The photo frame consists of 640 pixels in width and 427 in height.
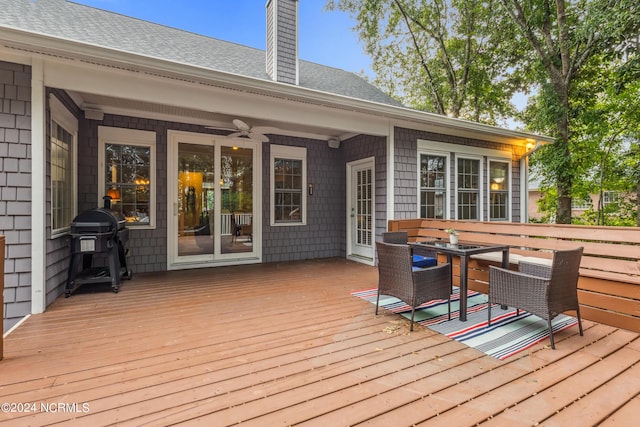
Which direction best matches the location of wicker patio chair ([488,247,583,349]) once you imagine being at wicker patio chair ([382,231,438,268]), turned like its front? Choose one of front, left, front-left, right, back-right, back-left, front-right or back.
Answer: front

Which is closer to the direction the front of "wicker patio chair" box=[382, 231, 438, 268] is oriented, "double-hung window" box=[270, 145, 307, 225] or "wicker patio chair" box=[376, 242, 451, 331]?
the wicker patio chair

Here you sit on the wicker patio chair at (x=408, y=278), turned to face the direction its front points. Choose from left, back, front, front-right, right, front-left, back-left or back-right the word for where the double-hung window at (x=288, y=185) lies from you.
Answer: left

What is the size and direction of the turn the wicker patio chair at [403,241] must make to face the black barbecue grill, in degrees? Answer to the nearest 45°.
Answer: approximately 90° to its right

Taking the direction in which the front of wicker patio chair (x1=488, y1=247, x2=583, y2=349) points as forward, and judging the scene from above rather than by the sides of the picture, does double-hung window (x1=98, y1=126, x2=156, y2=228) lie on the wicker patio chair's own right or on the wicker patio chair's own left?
on the wicker patio chair's own left

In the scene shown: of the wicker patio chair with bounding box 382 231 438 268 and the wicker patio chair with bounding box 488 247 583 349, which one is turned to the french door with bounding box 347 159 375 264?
the wicker patio chair with bounding box 488 247 583 349

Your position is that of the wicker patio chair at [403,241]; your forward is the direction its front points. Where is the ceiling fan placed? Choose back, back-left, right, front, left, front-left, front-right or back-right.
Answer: back-right

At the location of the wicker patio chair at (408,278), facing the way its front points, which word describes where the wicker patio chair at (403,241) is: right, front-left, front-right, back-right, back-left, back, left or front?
front-left

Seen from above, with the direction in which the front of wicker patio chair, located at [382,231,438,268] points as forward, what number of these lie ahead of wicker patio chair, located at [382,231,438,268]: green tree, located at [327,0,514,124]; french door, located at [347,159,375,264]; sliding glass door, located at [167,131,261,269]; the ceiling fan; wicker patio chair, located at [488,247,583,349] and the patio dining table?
2

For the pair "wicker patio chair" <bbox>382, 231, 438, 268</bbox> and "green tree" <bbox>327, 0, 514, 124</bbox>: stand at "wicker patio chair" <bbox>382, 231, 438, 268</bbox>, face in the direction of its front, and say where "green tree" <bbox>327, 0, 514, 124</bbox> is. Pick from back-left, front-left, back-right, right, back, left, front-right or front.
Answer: back-left

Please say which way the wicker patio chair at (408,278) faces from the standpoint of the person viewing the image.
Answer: facing away from the viewer and to the right of the viewer

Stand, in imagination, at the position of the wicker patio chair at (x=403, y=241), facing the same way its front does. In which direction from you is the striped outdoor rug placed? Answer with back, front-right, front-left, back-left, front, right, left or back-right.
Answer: front

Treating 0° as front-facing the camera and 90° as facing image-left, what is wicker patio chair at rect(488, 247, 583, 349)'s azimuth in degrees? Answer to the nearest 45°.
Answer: approximately 135°

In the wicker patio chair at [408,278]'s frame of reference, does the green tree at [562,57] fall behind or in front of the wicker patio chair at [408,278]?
in front

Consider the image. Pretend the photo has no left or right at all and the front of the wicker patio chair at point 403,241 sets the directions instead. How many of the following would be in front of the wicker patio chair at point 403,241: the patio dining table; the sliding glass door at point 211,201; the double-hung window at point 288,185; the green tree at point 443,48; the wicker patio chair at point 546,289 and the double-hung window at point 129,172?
2

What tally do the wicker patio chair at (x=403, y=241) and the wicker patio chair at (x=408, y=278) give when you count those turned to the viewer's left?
0

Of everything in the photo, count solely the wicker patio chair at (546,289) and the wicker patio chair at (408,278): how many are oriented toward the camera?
0

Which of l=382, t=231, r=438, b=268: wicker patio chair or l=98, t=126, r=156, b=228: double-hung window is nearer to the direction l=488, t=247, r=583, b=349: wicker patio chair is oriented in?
the wicker patio chair

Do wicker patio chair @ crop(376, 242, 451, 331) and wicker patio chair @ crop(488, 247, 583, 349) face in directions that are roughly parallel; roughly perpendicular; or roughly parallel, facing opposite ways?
roughly perpendicular

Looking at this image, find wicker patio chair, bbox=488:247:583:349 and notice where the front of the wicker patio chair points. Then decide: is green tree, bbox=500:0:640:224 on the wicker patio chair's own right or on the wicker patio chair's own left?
on the wicker patio chair's own right
